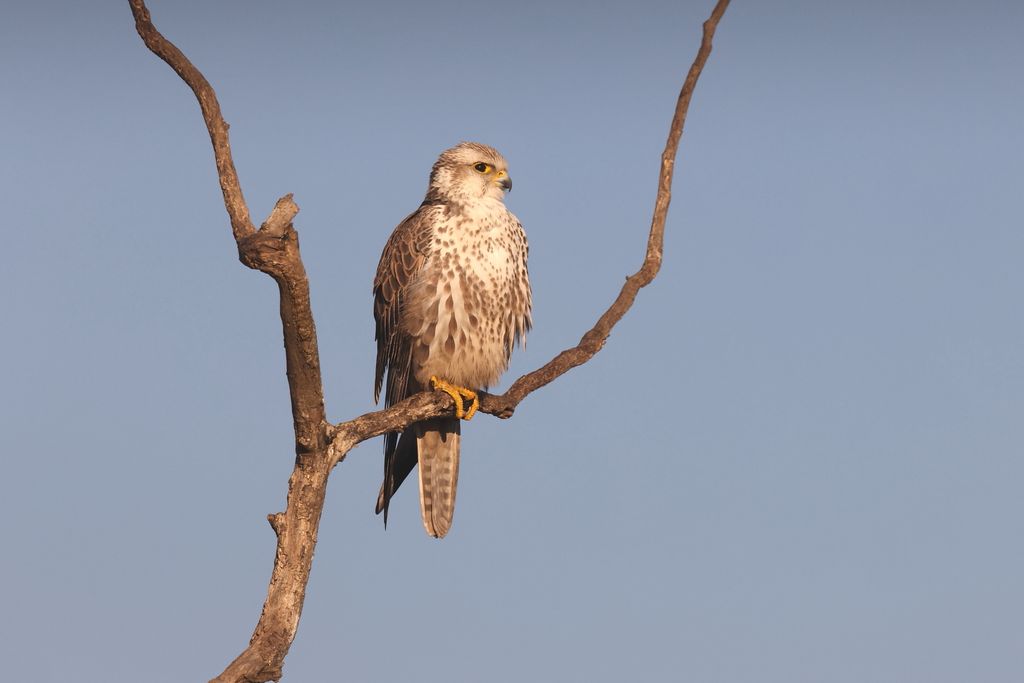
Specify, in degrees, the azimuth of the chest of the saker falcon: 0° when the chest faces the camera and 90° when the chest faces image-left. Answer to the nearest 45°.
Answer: approximately 315°
